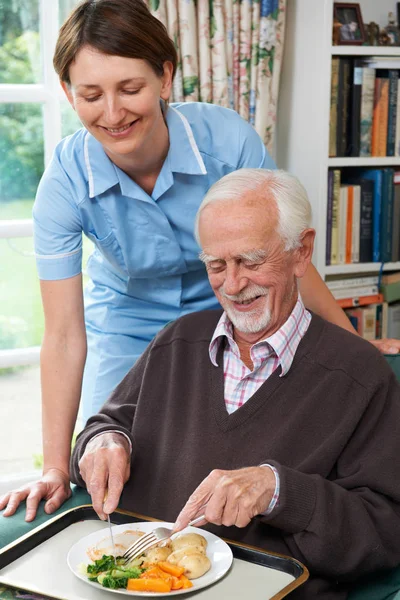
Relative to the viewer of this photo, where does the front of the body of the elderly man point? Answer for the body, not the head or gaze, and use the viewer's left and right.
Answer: facing the viewer and to the left of the viewer

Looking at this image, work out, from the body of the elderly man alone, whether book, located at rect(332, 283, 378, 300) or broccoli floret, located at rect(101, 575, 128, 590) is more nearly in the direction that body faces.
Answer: the broccoli floret

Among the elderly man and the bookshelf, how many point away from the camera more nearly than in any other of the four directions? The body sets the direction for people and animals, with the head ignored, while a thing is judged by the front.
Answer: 0

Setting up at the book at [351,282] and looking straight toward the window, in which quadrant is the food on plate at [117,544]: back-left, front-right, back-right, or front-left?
front-left

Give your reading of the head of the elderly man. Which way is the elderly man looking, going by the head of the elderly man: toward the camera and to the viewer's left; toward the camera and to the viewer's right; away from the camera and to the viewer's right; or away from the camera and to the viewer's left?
toward the camera and to the viewer's left

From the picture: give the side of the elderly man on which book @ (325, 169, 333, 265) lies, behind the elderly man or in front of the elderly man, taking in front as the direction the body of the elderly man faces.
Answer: behind

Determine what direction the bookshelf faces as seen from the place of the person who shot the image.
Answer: facing the viewer

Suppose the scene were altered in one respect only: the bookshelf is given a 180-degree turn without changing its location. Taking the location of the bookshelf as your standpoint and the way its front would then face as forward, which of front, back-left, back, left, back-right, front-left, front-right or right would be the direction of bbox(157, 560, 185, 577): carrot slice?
back
